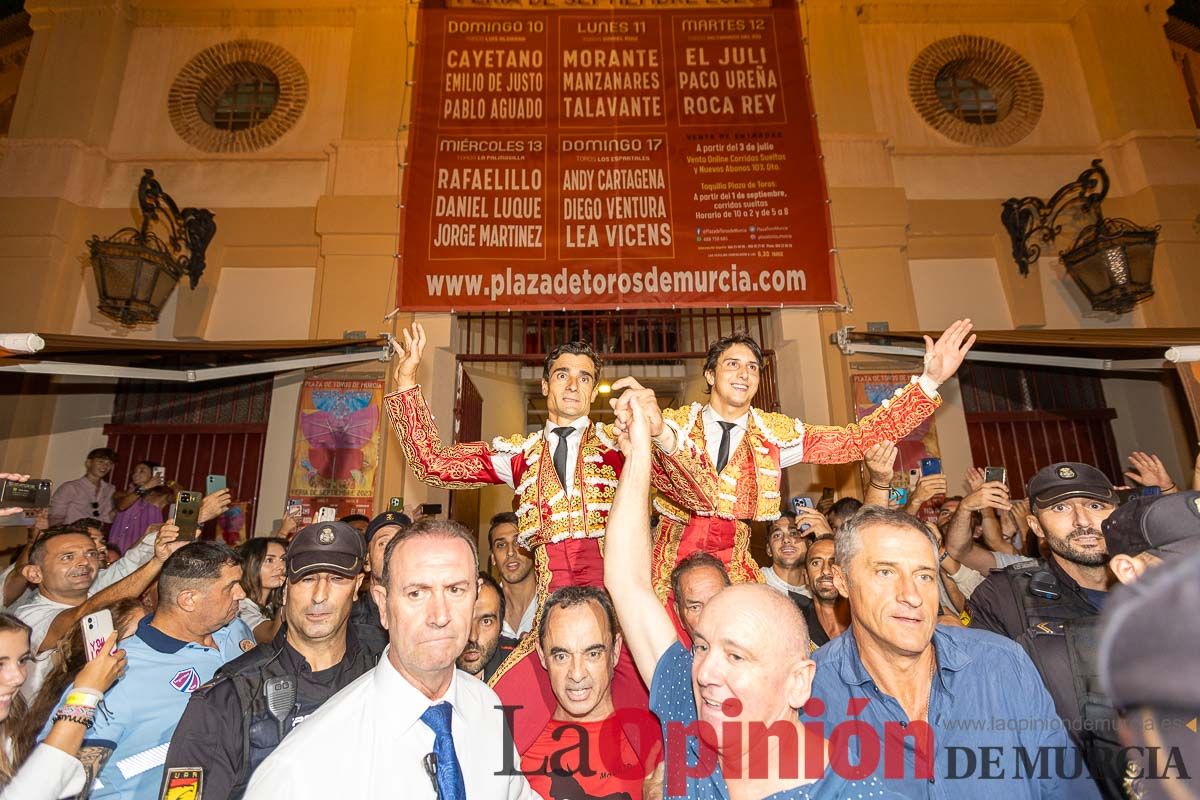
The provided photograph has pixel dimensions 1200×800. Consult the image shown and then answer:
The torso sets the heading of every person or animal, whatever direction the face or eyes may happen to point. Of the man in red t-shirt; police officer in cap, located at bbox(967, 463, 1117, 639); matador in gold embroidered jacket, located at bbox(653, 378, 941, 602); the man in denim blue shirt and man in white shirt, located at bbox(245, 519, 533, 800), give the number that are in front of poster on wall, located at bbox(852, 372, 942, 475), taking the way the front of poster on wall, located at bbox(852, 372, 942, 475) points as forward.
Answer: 5

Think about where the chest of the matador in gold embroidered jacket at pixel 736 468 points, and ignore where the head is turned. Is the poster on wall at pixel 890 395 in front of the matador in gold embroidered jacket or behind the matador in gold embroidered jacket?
behind

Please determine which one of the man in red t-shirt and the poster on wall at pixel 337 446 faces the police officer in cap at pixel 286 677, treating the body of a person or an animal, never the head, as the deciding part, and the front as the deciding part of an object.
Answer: the poster on wall

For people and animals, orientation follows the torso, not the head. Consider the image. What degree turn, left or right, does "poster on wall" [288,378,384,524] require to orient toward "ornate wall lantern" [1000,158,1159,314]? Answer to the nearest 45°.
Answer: approximately 45° to its left

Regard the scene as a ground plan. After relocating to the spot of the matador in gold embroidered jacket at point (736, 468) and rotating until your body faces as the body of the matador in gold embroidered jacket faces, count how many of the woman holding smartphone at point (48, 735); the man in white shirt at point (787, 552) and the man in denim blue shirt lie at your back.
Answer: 1
